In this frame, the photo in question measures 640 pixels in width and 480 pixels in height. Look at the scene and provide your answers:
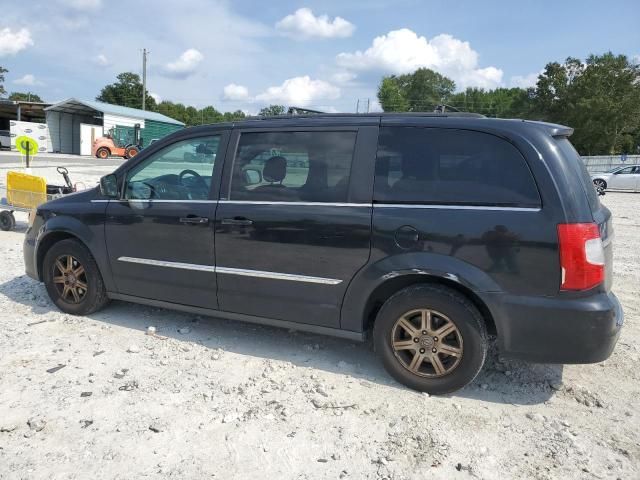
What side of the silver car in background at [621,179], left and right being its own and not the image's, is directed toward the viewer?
left

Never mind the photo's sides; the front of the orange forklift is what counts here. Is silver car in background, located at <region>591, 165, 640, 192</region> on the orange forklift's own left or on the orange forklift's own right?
on the orange forklift's own right

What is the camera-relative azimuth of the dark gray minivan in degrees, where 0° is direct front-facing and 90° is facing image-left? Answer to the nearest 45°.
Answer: approximately 135°

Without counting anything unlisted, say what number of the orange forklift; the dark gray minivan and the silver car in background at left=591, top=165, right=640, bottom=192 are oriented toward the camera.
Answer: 0

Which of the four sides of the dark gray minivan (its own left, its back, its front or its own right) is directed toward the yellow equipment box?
front

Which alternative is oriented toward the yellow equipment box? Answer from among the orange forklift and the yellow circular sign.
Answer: the yellow circular sign

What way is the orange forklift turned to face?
to the viewer's right

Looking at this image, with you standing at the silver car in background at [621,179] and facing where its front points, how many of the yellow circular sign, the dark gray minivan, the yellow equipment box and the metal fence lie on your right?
1

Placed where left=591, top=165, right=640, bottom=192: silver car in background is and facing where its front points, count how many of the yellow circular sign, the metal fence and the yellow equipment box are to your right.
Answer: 1

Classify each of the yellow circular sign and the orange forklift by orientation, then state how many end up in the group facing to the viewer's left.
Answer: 0

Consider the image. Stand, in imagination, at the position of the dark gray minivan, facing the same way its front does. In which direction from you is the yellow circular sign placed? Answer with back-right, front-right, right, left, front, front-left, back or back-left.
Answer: front

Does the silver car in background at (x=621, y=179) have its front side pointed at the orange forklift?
yes

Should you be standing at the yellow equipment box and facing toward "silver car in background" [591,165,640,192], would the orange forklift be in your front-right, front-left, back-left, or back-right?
front-left

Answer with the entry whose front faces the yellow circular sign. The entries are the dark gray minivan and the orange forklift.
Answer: the dark gray minivan

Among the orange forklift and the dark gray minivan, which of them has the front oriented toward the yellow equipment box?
the dark gray minivan
